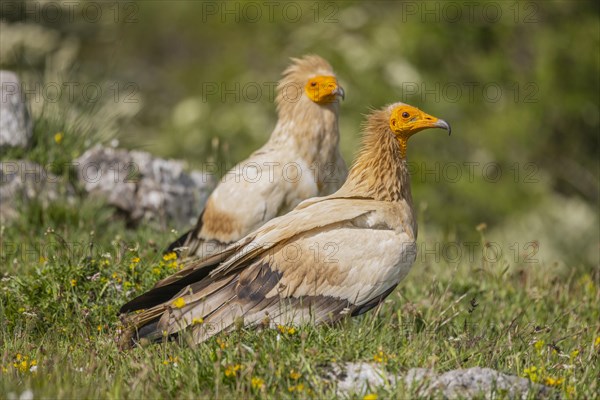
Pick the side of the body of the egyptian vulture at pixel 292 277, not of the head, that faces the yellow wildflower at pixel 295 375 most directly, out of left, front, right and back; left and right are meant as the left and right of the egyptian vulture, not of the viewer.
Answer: right

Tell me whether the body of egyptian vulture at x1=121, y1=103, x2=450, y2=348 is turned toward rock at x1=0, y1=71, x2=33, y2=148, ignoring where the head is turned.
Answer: no

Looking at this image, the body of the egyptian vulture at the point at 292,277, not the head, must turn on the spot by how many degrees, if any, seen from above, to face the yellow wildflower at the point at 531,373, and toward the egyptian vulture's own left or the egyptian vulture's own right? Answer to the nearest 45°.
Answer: approximately 45° to the egyptian vulture's own right

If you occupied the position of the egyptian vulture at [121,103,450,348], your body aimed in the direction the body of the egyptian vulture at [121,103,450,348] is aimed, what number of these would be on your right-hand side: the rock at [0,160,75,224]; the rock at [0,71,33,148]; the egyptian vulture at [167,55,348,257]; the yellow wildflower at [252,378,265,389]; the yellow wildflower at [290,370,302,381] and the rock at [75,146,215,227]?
2

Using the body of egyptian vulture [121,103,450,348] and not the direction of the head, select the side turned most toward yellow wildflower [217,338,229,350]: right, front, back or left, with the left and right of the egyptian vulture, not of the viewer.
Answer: right

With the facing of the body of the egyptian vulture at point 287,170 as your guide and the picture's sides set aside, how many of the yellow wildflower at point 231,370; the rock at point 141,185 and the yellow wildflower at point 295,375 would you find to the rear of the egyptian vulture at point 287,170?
1

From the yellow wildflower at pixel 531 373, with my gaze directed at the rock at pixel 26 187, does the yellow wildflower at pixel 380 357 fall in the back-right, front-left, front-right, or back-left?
front-left

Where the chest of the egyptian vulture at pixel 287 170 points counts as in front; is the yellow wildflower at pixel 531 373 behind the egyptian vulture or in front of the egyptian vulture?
in front

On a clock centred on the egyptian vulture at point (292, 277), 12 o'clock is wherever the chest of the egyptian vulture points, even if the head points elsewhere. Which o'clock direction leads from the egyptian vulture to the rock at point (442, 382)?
The rock is roughly at 2 o'clock from the egyptian vulture.

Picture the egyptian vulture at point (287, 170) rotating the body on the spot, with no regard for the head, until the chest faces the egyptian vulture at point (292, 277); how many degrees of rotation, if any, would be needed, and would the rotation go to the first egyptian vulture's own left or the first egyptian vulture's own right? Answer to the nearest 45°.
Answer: approximately 45° to the first egyptian vulture's own right

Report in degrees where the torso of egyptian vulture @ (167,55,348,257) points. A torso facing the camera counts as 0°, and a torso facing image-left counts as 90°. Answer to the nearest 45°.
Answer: approximately 315°

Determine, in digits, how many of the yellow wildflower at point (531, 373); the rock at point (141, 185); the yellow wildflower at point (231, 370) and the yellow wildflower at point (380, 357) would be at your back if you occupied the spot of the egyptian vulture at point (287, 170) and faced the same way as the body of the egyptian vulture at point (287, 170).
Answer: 1

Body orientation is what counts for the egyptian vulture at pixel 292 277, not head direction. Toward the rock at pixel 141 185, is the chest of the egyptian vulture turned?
no

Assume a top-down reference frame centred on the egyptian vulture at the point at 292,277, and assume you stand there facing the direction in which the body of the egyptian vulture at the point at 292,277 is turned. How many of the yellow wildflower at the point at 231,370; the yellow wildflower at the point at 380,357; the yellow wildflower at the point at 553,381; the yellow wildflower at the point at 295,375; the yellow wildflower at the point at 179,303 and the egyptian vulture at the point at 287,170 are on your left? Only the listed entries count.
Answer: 1

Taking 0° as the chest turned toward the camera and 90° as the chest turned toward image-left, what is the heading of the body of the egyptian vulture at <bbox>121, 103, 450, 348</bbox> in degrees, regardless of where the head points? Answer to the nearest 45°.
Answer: approximately 270°

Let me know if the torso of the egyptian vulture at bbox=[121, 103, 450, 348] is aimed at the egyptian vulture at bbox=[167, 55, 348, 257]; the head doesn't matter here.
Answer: no

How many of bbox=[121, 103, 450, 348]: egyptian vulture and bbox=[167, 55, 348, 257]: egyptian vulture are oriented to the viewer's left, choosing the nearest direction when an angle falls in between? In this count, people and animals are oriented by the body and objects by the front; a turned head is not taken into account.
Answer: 0

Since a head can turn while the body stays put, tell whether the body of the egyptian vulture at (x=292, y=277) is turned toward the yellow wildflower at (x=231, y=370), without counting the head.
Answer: no

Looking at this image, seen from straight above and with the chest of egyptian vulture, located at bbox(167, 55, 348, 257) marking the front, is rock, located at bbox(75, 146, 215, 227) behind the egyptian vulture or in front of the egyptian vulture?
behind

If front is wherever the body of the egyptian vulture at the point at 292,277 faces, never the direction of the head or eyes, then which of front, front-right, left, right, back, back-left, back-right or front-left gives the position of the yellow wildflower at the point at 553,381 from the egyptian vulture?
front-right
